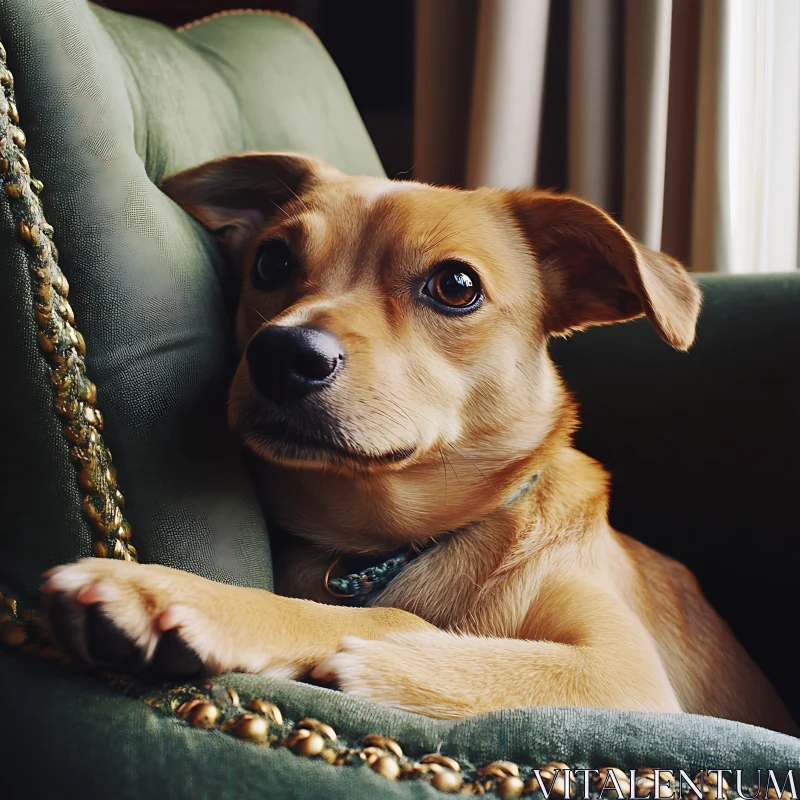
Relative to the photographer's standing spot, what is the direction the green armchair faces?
facing the viewer and to the right of the viewer

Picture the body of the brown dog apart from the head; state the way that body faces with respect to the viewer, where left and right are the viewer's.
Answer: facing the viewer and to the left of the viewer

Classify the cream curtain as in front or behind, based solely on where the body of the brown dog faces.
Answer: behind

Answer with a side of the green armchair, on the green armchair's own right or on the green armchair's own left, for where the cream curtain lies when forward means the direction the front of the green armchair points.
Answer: on the green armchair's own left
